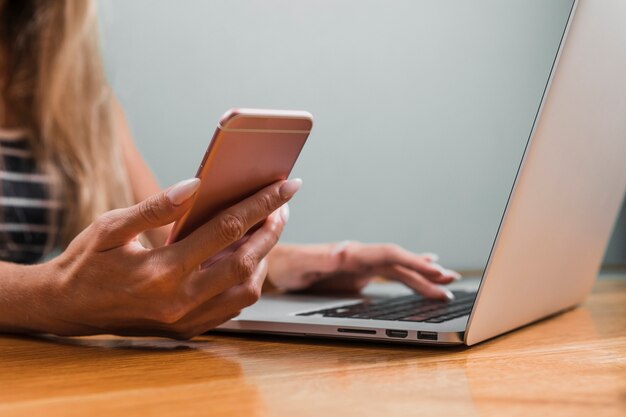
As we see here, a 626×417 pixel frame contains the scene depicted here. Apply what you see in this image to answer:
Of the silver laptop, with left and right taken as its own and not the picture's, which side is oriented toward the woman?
front

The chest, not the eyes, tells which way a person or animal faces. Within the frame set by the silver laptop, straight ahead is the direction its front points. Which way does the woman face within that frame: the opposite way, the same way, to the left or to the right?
the opposite way

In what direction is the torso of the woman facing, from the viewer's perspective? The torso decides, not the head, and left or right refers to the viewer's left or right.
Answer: facing the viewer and to the right of the viewer

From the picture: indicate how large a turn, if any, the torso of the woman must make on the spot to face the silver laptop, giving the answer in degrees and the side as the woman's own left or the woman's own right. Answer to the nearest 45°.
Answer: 0° — they already face it

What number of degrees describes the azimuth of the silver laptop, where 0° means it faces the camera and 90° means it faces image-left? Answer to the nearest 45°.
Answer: approximately 135°
